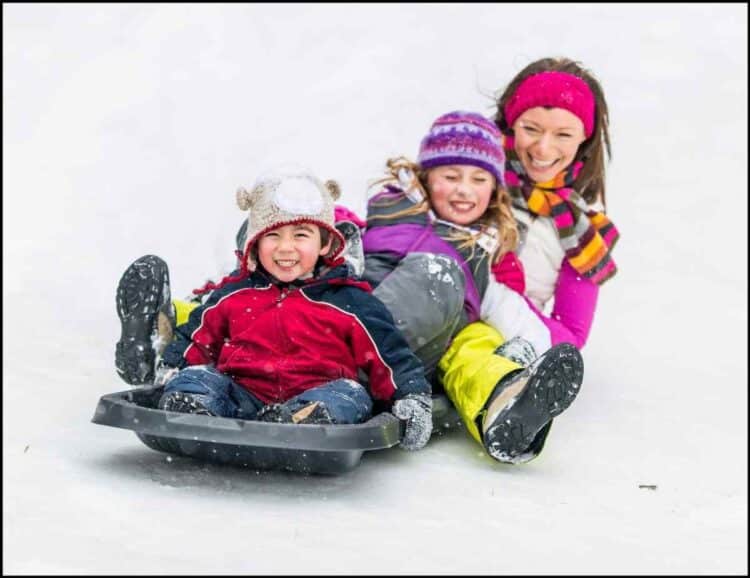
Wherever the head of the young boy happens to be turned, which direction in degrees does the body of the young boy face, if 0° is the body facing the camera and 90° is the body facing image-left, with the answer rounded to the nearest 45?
approximately 0°
